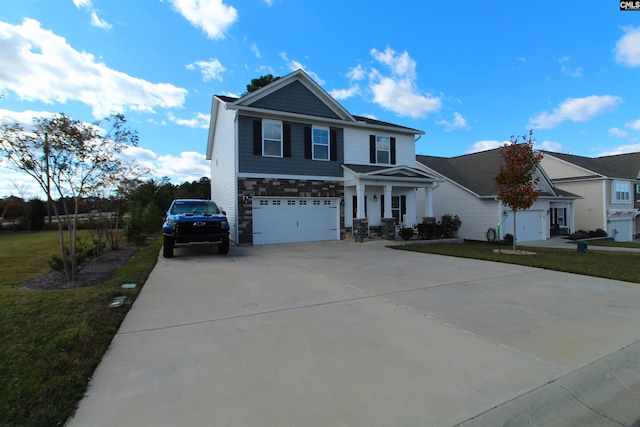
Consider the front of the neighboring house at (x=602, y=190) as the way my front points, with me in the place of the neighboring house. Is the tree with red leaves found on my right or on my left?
on my right

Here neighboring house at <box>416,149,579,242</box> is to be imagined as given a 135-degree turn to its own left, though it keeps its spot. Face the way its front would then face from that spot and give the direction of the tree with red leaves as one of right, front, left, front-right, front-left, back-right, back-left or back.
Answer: back

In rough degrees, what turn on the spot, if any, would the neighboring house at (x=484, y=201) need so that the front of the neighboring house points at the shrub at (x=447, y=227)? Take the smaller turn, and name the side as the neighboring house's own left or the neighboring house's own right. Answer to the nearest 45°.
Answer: approximately 45° to the neighboring house's own right

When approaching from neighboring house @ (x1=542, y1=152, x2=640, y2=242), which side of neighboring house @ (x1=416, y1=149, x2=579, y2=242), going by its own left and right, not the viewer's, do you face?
left

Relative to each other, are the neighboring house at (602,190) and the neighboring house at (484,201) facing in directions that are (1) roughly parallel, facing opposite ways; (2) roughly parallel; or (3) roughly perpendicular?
roughly parallel

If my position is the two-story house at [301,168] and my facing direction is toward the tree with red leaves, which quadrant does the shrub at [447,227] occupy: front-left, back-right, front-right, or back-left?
front-left

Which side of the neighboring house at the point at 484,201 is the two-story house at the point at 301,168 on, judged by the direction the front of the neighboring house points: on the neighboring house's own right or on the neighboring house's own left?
on the neighboring house's own right

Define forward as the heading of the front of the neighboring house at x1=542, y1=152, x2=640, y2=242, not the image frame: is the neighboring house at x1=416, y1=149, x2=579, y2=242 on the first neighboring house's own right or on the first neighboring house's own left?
on the first neighboring house's own right

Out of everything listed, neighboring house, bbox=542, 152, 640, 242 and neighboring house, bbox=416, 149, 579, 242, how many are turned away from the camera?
0

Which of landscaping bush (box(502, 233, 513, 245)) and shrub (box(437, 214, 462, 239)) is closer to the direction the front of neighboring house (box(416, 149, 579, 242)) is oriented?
the landscaping bush

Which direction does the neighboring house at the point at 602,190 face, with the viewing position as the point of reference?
facing the viewer and to the right of the viewer
